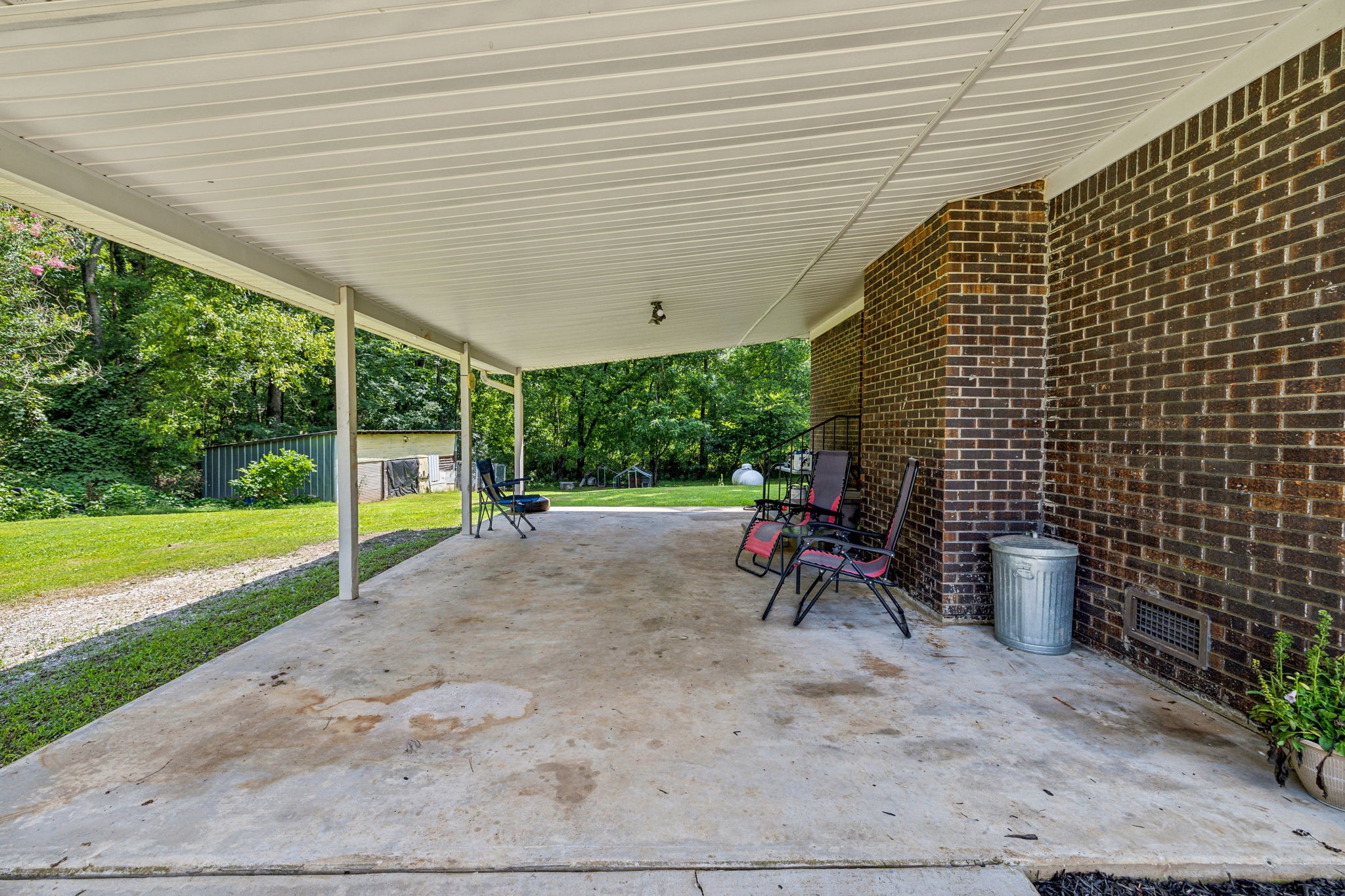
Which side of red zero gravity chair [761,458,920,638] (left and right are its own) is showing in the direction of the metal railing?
right

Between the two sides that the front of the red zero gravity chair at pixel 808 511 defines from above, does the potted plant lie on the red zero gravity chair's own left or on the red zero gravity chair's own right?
on the red zero gravity chair's own left

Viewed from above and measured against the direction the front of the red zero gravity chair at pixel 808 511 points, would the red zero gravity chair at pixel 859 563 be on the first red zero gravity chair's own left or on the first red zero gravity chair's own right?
on the first red zero gravity chair's own left

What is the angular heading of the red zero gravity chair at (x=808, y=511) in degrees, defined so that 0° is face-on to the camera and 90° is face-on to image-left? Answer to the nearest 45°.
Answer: approximately 45°

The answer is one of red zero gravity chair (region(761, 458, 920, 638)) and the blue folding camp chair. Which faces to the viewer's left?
the red zero gravity chair

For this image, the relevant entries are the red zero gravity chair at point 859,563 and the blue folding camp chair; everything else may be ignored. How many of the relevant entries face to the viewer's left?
1

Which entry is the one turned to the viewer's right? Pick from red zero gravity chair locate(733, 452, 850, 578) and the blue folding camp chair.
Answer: the blue folding camp chair

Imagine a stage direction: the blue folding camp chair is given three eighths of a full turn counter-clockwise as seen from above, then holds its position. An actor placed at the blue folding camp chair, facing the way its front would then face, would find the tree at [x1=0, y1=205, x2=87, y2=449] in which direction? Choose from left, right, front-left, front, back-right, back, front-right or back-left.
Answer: front

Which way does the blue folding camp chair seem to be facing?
to the viewer's right

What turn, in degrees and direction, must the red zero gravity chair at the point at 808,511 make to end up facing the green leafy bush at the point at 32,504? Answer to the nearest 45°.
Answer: approximately 45° to its right

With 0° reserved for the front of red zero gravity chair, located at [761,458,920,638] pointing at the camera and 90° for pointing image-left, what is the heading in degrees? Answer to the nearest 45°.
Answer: approximately 90°
